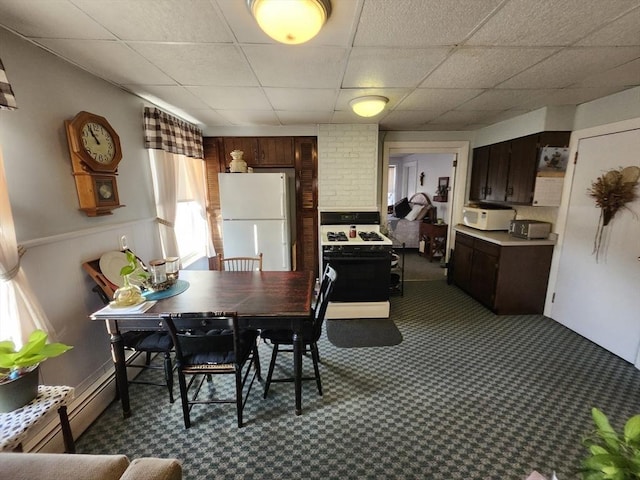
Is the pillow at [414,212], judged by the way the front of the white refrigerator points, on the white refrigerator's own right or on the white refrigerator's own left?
on the white refrigerator's own left

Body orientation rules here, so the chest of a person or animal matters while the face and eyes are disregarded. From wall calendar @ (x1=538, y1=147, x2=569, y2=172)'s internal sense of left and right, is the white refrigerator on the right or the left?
on its right

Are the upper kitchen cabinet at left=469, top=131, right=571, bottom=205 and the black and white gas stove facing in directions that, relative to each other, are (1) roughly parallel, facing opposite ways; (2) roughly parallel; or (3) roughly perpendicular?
roughly perpendicular

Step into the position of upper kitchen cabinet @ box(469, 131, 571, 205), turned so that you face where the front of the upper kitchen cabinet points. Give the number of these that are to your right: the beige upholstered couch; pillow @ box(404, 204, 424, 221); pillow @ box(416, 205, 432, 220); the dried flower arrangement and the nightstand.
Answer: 3

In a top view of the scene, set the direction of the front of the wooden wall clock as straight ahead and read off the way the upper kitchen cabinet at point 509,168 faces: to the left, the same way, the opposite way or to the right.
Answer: the opposite way

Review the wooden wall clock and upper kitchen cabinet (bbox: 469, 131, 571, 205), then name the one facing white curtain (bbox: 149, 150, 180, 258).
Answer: the upper kitchen cabinet

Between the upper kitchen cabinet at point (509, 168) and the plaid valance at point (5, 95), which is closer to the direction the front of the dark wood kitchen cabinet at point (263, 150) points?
the plaid valance

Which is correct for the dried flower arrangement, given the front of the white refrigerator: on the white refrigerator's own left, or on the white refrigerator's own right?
on the white refrigerator's own left

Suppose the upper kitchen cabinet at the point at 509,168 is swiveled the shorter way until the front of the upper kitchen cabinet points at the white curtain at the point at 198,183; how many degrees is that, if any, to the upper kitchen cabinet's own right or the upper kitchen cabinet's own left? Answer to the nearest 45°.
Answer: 0° — it already faces it

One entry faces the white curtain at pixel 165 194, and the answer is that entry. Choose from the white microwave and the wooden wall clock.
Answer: the white microwave

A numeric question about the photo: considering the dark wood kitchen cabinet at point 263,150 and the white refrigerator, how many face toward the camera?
2

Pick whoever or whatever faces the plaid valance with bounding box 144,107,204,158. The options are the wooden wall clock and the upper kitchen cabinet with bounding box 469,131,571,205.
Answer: the upper kitchen cabinet

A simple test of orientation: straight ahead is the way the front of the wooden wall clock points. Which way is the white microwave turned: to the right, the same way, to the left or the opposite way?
the opposite way
